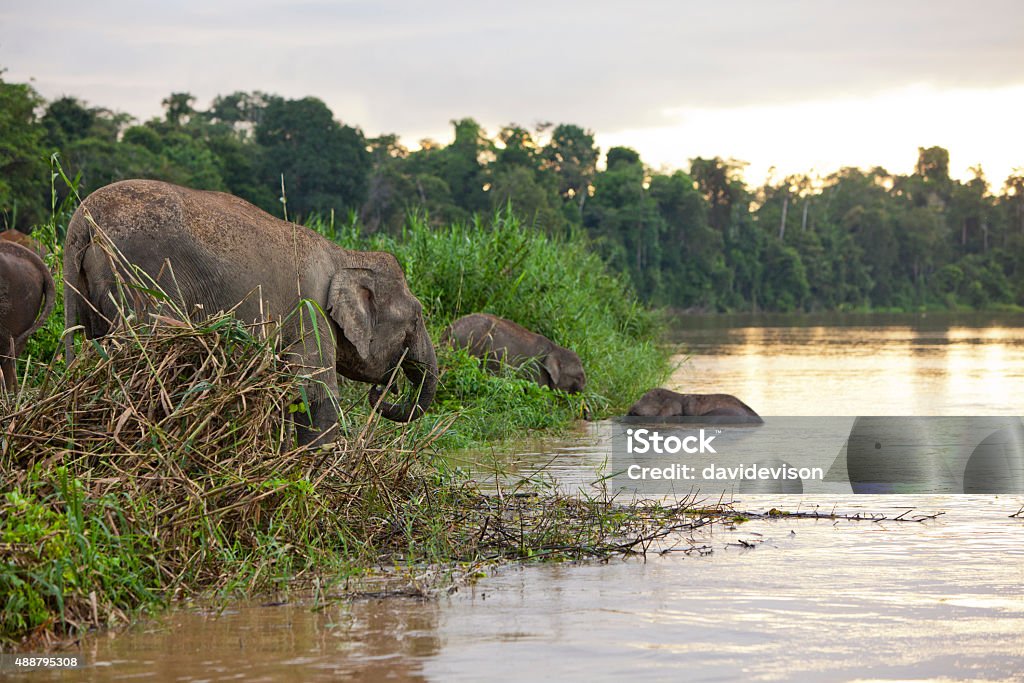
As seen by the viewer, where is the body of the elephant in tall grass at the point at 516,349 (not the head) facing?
to the viewer's right

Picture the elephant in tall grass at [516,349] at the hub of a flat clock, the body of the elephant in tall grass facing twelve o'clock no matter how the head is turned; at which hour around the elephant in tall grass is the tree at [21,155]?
The tree is roughly at 8 o'clock from the elephant in tall grass.

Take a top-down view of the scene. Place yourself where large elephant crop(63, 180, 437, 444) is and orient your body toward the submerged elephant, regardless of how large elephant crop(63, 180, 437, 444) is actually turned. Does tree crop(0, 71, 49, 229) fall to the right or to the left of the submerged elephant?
left

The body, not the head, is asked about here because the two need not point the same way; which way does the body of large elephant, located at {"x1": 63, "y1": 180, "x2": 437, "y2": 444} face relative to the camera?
to the viewer's right
